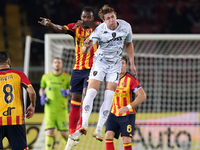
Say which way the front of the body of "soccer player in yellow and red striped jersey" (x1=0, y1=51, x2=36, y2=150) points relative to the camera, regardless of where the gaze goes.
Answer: away from the camera

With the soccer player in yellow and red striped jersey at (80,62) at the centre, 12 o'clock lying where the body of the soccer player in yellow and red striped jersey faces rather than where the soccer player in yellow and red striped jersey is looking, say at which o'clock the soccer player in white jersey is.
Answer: The soccer player in white jersey is roughly at 11 o'clock from the soccer player in yellow and red striped jersey.

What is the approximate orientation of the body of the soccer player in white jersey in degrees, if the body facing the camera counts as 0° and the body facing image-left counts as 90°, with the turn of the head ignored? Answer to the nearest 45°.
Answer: approximately 0°
